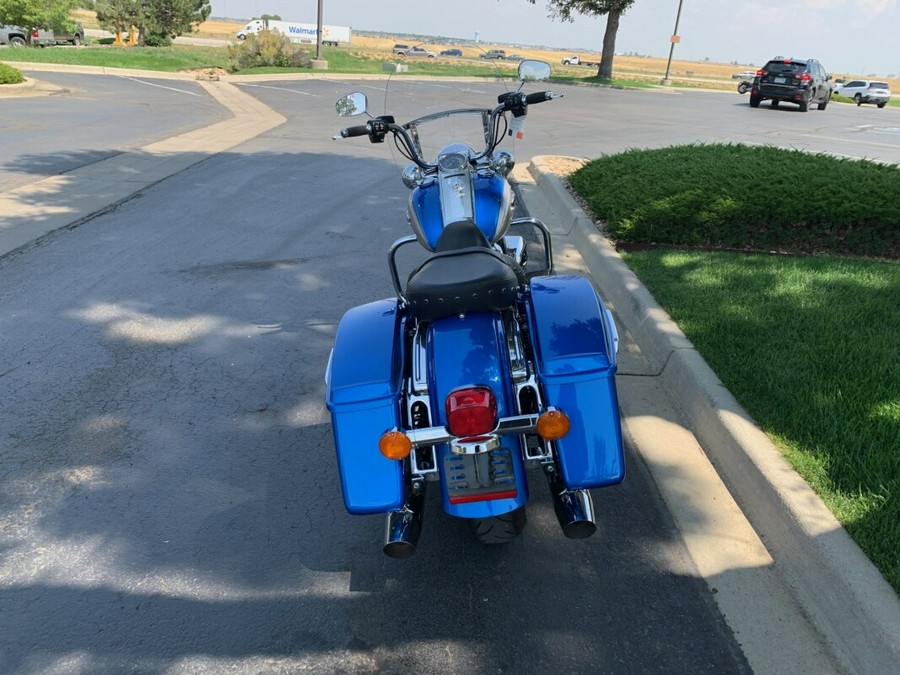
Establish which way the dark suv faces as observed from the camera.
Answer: facing away from the viewer and to the right of the viewer

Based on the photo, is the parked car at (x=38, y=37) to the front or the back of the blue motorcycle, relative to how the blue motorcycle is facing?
to the front

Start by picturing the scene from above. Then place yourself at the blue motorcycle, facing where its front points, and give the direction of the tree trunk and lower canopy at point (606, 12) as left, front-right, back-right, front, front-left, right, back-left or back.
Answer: front

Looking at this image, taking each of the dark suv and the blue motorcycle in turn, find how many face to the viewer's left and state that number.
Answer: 0

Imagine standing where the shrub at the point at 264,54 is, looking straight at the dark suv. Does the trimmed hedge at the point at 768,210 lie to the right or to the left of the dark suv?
right

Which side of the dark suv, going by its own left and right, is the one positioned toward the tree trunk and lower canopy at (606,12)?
left

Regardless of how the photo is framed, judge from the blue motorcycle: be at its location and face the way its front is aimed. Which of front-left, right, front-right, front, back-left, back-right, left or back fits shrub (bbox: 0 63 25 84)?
front-left

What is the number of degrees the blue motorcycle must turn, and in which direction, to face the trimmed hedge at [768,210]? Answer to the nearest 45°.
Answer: approximately 45° to its right

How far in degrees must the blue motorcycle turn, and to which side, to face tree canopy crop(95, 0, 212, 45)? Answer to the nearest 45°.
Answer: approximately 45° to its left

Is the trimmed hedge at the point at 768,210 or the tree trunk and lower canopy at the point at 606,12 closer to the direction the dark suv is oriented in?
the tree trunk and lower canopy

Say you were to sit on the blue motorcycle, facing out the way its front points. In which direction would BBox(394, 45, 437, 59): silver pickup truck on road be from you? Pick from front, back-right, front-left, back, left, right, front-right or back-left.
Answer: front

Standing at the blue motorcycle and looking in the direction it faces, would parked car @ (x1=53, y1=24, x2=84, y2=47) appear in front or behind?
in front

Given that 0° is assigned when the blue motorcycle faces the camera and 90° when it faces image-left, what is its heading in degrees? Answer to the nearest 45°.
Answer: approximately 180°

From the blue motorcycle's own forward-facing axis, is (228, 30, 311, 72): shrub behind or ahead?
ahead
